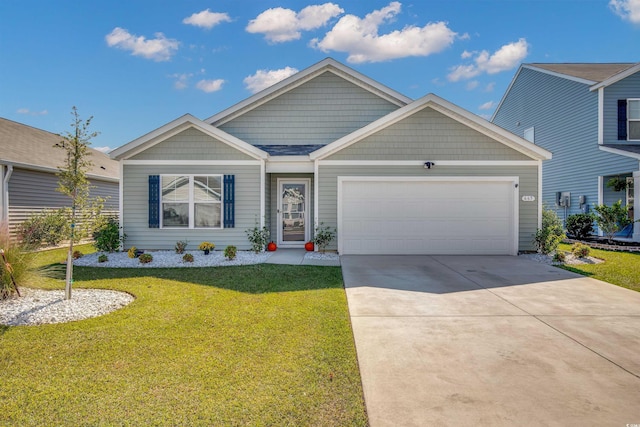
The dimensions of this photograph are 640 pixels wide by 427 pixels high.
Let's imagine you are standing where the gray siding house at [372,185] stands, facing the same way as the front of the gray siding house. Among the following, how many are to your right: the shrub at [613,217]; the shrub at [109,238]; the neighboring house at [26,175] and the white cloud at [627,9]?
2

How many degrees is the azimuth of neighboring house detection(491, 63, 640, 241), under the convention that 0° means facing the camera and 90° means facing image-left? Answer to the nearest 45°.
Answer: approximately 315°

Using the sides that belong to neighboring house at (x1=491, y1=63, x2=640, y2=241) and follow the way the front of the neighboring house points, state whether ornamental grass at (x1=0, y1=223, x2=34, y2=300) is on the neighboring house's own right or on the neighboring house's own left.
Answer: on the neighboring house's own right

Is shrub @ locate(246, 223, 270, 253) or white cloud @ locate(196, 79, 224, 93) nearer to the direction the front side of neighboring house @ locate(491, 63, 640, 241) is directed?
the shrub

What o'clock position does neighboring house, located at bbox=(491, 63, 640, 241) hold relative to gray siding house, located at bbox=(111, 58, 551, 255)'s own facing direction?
The neighboring house is roughly at 8 o'clock from the gray siding house.

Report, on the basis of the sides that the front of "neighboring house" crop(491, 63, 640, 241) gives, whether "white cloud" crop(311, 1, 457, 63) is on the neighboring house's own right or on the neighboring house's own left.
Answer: on the neighboring house's own right

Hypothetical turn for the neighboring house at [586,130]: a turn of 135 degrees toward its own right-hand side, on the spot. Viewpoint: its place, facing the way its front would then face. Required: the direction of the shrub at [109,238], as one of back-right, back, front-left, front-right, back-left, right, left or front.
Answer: front-left

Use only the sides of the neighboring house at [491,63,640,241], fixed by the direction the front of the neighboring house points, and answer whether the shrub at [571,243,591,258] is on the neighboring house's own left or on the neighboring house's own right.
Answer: on the neighboring house's own right

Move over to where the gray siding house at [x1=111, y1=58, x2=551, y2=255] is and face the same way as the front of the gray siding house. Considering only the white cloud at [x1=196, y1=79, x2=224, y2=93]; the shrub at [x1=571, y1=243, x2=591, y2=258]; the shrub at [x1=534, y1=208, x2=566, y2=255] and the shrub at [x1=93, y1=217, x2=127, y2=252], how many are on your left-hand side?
2

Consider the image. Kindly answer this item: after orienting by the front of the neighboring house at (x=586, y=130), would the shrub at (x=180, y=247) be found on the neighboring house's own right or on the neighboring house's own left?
on the neighboring house's own right
